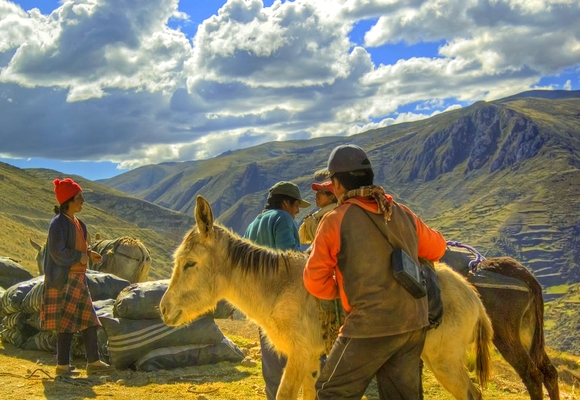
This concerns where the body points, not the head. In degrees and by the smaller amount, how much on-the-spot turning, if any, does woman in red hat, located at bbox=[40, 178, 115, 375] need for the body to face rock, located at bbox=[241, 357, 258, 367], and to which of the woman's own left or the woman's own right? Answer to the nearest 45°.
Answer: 0° — they already face it

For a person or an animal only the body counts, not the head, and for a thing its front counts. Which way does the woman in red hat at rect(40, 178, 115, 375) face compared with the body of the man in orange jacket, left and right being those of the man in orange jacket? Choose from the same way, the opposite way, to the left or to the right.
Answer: to the right

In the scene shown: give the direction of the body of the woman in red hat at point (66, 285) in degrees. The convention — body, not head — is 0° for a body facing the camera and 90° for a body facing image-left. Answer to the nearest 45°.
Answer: approximately 270°

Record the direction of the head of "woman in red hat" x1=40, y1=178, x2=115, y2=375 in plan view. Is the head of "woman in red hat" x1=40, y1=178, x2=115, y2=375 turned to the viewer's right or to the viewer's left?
to the viewer's right

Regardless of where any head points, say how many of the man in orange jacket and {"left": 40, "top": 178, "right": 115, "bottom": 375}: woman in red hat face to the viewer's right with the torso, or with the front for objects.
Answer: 1

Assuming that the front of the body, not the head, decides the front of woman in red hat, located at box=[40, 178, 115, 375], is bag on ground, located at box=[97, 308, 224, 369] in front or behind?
in front

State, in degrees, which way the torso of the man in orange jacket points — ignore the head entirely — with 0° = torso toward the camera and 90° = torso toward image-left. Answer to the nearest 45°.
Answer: approximately 135°
